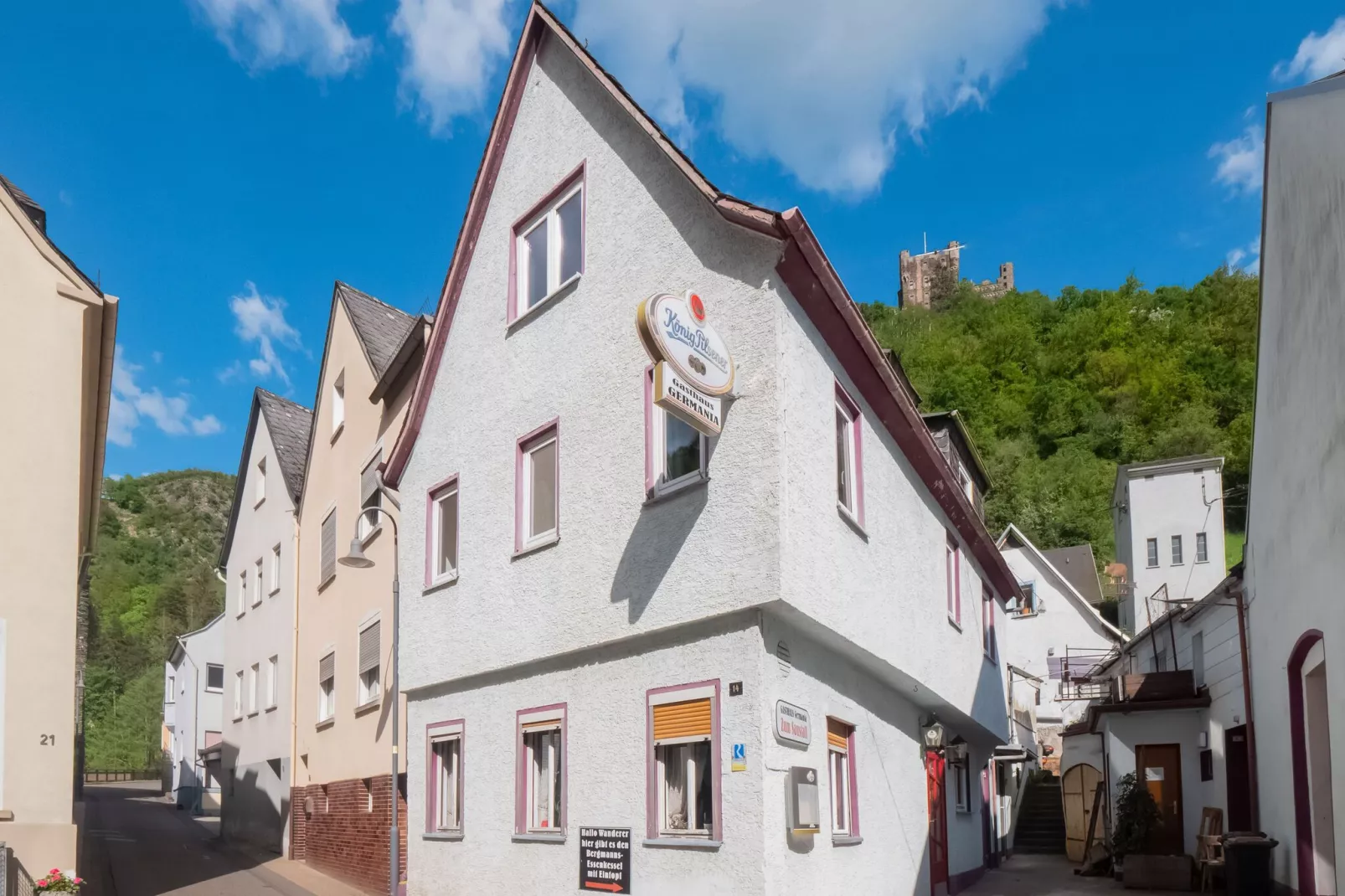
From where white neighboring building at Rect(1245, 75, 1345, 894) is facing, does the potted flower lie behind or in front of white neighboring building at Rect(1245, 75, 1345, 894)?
in front

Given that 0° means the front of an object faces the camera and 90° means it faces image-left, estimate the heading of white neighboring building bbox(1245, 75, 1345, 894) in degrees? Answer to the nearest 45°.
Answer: approximately 45°

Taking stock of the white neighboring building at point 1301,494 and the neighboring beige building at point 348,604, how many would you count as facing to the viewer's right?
0

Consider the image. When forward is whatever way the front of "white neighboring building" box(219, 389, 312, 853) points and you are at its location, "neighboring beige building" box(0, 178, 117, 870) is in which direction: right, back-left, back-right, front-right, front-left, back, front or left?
front-left

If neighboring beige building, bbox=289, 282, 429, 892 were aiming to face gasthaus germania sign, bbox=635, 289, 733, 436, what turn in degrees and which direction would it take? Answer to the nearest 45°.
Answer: approximately 45° to its left
